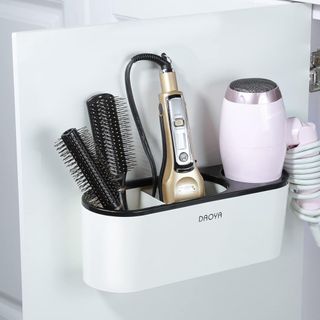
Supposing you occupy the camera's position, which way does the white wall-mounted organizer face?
facing the viewer and to the right of the viewer
